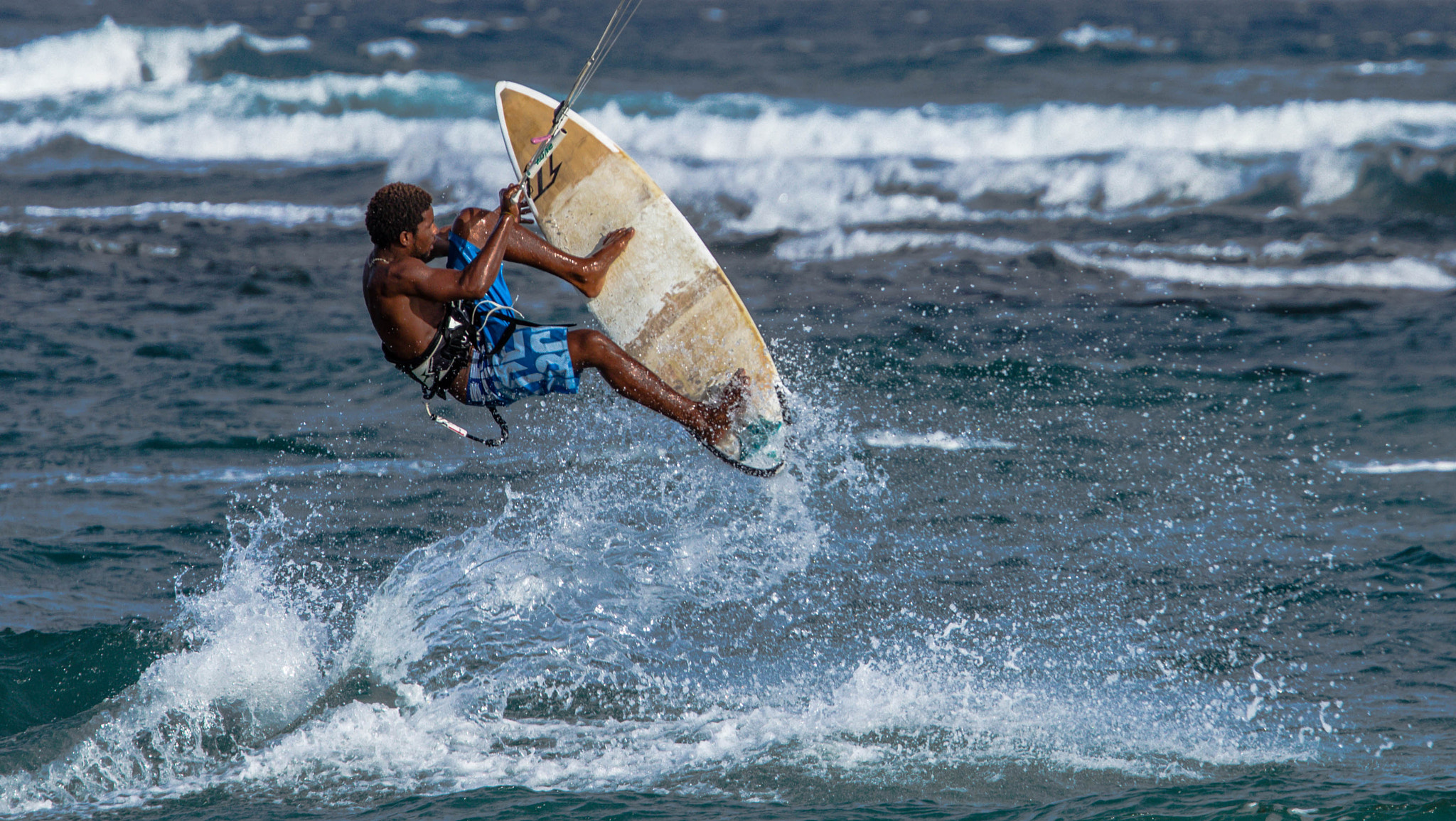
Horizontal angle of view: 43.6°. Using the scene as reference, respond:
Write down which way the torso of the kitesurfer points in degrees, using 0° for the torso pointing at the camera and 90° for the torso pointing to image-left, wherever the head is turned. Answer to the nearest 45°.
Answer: approximately 270°
